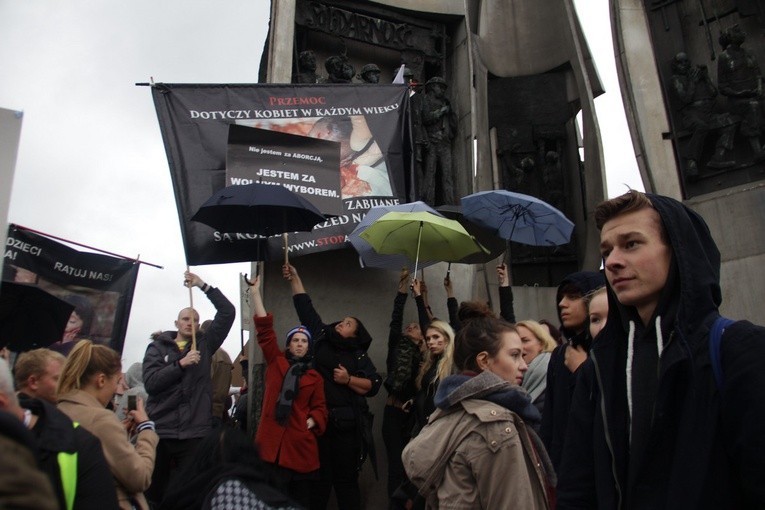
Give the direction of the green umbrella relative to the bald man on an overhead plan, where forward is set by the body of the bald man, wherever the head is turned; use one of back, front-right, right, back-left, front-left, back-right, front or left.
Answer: front-left

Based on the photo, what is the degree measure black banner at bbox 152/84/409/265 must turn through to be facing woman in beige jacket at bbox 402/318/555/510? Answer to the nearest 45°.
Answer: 0° — it already faces them

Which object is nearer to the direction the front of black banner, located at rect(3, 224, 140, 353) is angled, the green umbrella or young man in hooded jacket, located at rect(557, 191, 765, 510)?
the young man in hooded jacket

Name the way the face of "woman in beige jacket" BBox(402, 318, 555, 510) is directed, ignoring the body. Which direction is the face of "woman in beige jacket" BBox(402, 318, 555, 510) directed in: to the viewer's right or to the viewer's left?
to the viewer's right

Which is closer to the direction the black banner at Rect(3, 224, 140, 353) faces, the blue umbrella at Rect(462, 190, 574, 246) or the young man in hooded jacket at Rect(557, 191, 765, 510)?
the young man in hooded jacket

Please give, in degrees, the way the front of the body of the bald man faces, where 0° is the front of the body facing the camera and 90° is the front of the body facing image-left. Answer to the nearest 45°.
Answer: approximately 315°

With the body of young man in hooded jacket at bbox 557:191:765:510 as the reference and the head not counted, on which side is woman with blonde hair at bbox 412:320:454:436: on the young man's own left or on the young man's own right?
on the young man's own right

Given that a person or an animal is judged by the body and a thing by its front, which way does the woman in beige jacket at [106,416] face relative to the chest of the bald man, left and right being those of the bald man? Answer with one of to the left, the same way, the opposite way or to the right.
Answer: to the left
